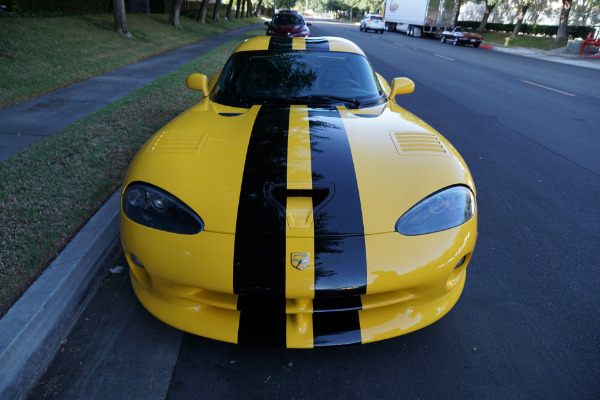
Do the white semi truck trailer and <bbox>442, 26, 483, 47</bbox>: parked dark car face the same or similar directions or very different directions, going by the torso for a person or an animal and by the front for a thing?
same or similar directions

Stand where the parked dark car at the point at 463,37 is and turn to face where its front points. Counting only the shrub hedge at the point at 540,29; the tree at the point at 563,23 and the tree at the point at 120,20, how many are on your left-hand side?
1

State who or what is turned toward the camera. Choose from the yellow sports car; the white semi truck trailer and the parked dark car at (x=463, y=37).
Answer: the yellow sports car

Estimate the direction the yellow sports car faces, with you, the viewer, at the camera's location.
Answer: facing the viewer

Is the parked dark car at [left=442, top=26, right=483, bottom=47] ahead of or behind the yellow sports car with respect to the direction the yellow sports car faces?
behind

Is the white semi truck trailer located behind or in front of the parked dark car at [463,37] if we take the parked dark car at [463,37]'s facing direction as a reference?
in front

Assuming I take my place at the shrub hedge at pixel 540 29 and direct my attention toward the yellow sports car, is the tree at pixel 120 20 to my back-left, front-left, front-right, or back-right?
front-right

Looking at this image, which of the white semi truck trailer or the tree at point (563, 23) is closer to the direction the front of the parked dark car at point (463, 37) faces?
the white semi truck trailer

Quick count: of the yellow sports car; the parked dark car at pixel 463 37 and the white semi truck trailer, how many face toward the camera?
1

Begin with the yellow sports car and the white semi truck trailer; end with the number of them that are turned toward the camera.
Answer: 1

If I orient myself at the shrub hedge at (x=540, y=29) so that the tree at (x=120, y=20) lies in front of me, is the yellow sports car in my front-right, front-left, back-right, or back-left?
front-left

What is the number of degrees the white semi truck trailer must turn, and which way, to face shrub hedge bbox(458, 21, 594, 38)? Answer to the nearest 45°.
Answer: approximately 90° to its right

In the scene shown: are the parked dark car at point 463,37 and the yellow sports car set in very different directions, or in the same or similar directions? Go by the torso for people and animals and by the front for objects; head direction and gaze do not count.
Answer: very different directions

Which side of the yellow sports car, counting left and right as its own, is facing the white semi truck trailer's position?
back

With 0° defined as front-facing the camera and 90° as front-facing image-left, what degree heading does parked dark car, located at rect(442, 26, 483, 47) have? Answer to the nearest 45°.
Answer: approximately 135°

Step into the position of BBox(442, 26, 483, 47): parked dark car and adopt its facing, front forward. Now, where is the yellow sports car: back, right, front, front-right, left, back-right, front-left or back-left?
back-left

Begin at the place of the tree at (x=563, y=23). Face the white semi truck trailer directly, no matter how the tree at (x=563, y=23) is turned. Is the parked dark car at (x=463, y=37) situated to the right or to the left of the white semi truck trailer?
left
